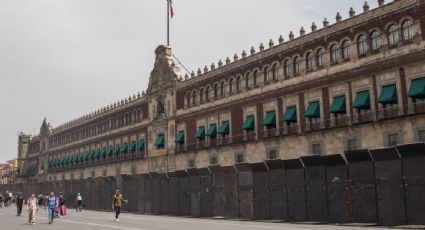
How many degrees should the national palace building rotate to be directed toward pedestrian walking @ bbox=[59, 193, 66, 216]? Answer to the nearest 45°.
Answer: approximately 45° to its right

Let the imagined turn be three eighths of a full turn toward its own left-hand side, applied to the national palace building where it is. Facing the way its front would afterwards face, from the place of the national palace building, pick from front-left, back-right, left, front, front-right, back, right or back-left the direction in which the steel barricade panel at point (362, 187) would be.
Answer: right

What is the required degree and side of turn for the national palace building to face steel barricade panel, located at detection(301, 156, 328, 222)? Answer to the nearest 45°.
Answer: approximately 45° to its left

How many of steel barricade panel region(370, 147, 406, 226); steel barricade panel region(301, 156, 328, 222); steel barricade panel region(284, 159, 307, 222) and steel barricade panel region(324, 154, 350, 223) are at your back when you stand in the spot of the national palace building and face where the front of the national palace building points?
0

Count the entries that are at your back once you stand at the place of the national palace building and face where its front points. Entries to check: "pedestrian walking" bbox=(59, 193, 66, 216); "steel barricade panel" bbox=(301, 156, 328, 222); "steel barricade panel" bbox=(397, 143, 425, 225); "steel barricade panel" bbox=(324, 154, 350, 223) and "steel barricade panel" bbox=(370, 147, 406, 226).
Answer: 0

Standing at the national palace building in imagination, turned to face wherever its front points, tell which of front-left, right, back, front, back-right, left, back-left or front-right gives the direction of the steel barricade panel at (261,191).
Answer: front

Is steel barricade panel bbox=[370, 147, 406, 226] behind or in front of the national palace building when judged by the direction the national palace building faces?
in front

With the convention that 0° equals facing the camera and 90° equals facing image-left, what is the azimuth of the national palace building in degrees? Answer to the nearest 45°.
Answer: approximately 45°

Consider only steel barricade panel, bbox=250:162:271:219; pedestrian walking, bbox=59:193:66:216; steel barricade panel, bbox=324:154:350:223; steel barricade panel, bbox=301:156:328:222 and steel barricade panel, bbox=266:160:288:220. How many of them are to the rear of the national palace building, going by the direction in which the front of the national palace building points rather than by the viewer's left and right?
0

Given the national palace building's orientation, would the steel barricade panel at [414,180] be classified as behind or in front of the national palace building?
in front
